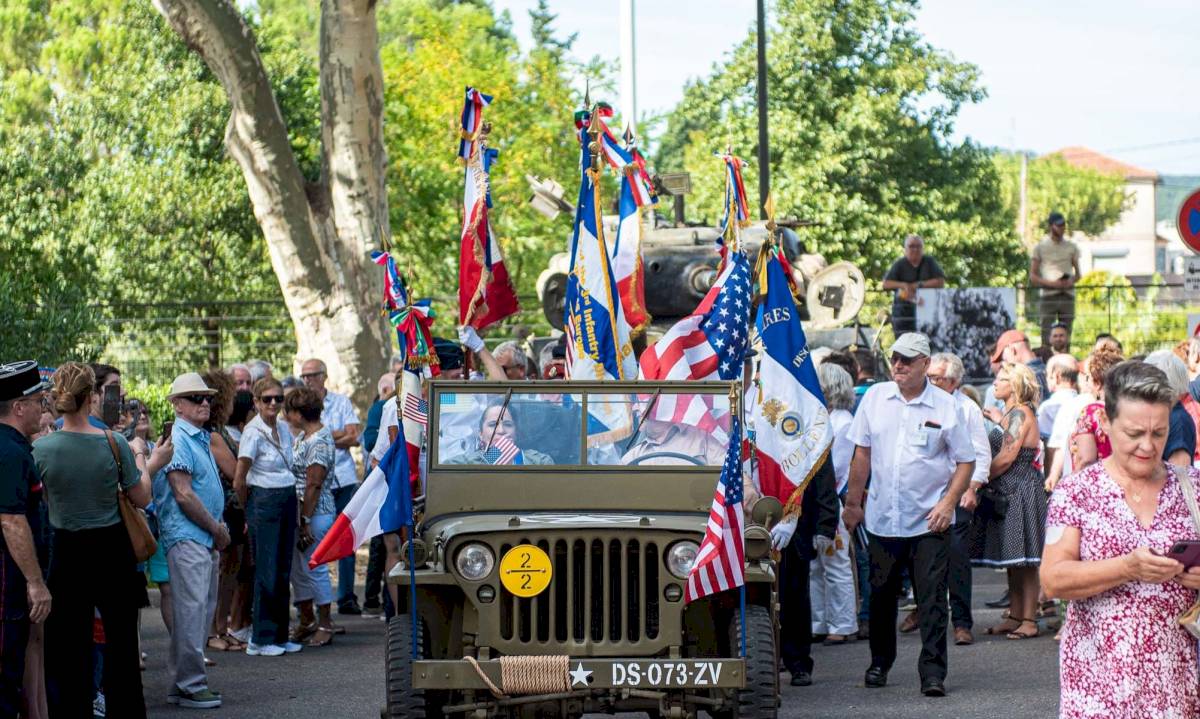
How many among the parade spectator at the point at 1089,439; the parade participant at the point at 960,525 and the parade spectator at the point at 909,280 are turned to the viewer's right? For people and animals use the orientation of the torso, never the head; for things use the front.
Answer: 0

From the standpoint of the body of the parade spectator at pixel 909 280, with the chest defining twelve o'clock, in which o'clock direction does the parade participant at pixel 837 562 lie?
the parade participant at pixel 837 562 is roughly at 12 o'clock from the parade spectator at pixel 909 280.

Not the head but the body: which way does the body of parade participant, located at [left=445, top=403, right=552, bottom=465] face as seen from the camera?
toward the camera

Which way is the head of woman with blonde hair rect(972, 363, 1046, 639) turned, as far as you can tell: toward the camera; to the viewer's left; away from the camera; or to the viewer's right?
to the viewer's left

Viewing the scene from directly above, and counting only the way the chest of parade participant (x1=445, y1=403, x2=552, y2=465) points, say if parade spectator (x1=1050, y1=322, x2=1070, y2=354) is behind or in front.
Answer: behind

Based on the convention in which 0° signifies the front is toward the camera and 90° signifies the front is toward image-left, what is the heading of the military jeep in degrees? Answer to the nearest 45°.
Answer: approximately 0°

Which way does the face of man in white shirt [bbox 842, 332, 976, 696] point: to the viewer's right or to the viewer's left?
to the viewer's left

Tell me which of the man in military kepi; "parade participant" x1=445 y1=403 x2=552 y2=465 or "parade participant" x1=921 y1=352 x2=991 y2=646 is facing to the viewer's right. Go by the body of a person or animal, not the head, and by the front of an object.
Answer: the man in military kepi

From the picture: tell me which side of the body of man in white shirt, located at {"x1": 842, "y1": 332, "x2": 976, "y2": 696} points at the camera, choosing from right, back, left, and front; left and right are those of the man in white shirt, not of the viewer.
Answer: front

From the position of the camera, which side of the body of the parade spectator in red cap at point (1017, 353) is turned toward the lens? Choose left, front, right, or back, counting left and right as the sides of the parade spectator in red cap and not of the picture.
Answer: left

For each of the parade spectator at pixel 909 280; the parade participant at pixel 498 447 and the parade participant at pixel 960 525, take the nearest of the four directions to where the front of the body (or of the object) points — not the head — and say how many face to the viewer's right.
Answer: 0
